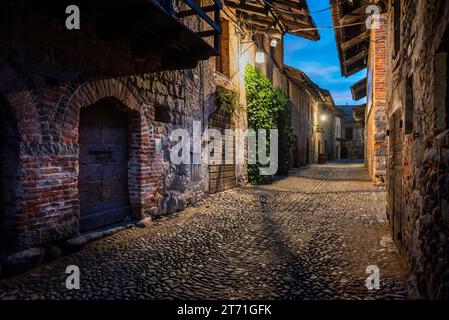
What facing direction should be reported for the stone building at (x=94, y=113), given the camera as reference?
facing the viewer and to the right of the viewer

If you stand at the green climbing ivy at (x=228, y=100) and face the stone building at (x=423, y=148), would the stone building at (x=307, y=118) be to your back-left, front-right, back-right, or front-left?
back-left

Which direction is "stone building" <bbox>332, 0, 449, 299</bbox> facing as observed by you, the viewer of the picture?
facing to the left of the viewer

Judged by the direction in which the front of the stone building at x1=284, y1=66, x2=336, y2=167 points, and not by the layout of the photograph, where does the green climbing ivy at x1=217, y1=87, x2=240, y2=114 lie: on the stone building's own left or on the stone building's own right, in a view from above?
on the stone building's own right

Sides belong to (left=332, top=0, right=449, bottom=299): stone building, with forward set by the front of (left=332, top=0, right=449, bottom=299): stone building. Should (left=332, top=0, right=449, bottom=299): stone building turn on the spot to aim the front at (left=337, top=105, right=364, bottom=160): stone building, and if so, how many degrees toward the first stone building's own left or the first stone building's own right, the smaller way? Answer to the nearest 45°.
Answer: approximately 90° to the first stone building's own right

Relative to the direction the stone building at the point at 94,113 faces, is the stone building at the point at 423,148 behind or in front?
in front

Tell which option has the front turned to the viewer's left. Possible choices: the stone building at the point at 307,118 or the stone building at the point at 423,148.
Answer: the stone building at the point at 423,148

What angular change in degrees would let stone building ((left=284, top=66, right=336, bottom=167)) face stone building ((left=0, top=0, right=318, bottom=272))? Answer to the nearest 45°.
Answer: approximately 45° to its right

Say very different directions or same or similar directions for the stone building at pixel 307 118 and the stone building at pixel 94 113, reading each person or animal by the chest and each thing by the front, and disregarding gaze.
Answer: same or similar directions

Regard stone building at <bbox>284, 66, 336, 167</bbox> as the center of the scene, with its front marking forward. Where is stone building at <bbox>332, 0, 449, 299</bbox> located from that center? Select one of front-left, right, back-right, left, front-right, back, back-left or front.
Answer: front-right
